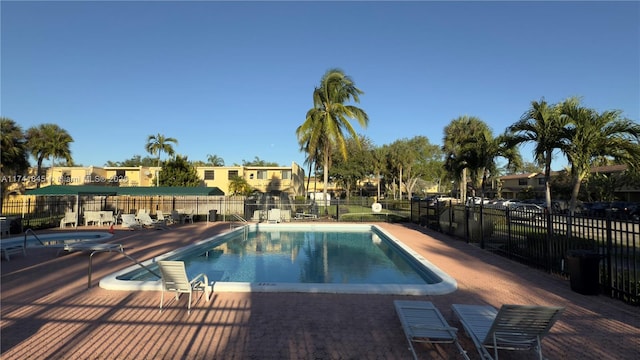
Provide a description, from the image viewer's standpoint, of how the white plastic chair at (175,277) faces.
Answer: facing away from the viewer and to the right of the viewer

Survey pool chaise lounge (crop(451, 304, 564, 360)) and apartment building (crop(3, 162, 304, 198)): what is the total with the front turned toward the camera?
1

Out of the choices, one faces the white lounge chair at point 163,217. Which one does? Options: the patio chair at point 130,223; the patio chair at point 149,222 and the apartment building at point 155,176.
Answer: the apartment building

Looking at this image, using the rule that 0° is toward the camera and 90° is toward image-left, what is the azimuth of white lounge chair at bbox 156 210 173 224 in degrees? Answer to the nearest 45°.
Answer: approximately 315°

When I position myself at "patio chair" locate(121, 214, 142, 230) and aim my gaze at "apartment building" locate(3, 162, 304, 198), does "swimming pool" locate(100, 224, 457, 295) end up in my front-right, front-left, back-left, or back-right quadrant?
back-right

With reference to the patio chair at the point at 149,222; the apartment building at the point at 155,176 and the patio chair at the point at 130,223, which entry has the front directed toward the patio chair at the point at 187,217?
the apartment building

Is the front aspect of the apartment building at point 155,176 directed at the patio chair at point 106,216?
yes

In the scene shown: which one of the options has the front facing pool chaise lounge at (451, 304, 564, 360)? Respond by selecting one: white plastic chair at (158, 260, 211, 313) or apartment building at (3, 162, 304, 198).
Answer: the apartment building

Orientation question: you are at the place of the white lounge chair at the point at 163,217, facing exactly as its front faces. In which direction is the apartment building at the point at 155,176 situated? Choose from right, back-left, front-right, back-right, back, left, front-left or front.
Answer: back-left

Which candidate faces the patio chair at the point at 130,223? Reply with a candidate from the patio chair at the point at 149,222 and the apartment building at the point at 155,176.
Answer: the apartment building
